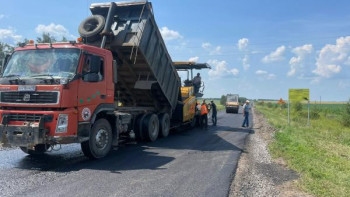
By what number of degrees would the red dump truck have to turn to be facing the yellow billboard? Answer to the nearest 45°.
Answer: approximately 180°

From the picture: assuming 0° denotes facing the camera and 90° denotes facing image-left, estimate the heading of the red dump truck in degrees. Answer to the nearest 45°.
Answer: approximately 45°

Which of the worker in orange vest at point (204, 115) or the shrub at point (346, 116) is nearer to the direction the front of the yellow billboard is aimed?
the worker in orange vest

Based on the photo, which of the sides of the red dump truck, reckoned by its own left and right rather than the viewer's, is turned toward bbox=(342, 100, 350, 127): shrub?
back

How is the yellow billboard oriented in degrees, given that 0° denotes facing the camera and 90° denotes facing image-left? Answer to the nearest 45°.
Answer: approximately 0°

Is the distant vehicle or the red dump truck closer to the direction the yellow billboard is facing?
the red dump truck

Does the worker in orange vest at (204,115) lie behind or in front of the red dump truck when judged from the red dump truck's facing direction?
behind

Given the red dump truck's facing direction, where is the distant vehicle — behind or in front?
behind
